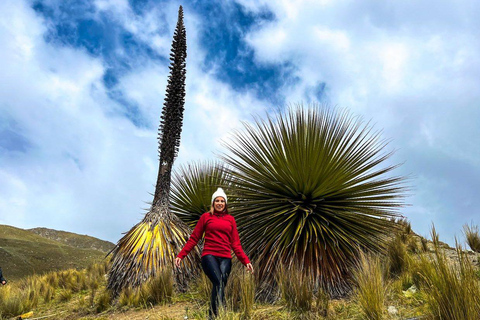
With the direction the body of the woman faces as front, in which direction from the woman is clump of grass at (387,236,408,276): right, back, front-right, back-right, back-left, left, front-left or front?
back-left

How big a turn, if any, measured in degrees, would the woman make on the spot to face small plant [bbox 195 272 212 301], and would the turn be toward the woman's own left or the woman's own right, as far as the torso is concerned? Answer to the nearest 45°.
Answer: approximately 180°

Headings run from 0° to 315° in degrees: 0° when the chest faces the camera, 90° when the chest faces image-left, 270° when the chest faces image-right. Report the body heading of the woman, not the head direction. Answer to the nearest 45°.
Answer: approximately 0°

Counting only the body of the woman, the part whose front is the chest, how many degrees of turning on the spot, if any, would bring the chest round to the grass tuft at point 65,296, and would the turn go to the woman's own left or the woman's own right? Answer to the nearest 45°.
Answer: approximately 135° to the woman's own right

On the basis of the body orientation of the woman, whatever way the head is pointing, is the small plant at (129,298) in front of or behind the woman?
behind

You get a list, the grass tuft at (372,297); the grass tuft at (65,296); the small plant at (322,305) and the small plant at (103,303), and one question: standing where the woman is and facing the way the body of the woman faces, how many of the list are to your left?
2

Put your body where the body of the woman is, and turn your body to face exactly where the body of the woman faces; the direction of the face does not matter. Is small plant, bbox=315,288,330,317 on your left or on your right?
on your left

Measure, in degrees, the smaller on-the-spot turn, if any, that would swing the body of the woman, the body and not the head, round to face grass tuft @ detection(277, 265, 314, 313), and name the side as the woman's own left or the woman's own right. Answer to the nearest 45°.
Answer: approximately 135° to the woman's own left

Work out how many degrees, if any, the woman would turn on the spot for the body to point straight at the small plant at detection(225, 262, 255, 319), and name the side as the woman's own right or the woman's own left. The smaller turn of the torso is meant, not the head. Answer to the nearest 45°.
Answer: approximately 135° to the woman's own left

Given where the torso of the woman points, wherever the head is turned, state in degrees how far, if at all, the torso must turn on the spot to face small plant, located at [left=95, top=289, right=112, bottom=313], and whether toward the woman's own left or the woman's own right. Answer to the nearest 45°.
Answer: approximately 135° to the woman's own right
